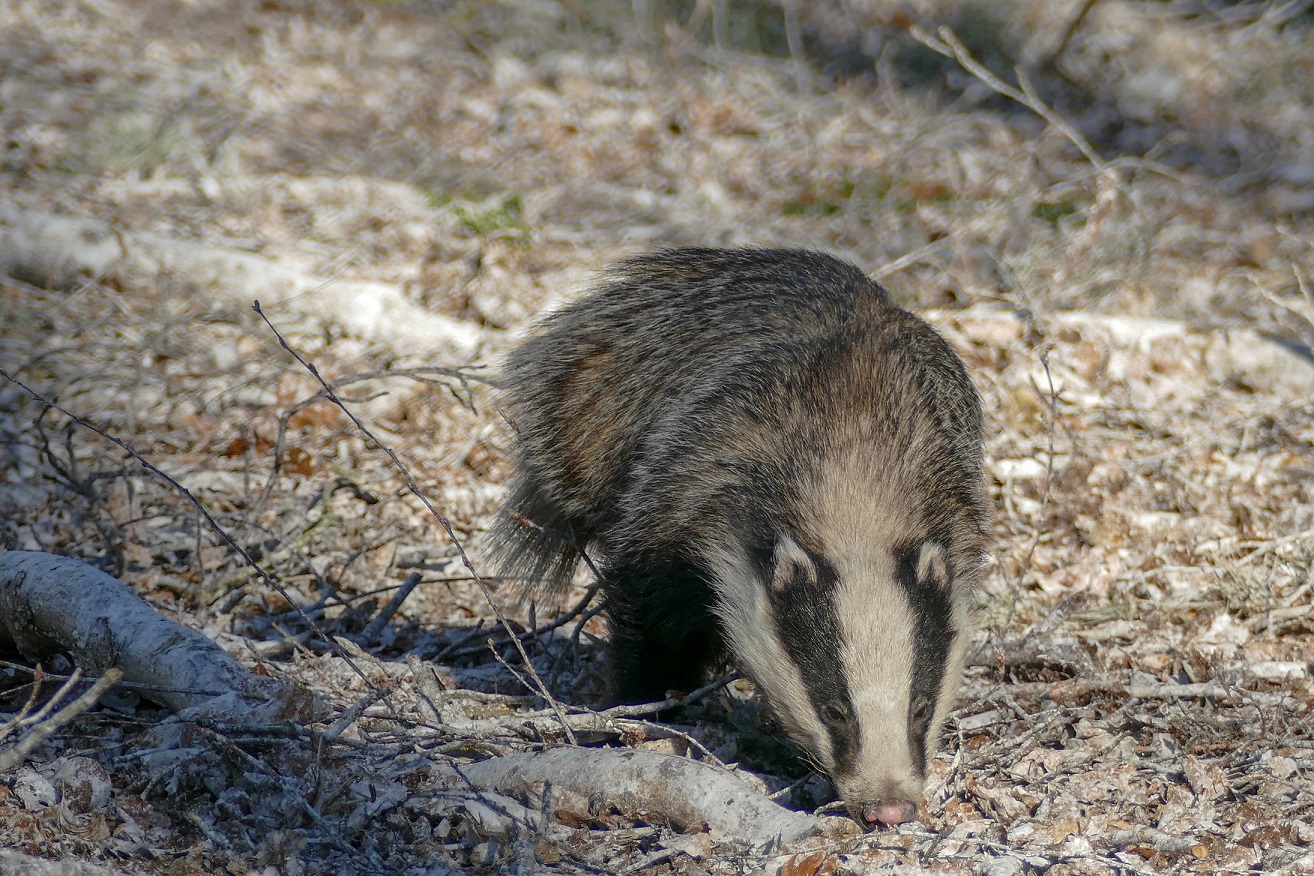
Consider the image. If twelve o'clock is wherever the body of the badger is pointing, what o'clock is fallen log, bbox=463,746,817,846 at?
The fallen log is roughly at 2 o'clock from the badger.

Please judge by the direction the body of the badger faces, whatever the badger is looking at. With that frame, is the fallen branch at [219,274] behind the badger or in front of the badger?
behind

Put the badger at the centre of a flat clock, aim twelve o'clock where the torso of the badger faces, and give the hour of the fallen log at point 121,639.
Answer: The fallen log is roughly at 4 o'clock from the badger.

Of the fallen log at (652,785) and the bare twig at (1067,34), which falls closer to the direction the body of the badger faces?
the fallen log

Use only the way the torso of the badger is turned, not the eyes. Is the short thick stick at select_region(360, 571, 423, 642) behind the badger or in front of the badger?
behind

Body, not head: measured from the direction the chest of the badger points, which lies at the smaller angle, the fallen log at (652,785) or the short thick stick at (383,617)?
the fallen log

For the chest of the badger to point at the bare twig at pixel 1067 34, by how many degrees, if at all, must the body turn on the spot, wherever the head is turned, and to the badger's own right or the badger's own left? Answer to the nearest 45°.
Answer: approximately 135° to the badger's own left

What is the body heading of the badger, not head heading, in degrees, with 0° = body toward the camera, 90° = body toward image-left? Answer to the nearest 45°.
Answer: approximately 315°

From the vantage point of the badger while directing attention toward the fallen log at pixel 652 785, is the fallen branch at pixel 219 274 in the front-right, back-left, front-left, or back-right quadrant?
back-right
